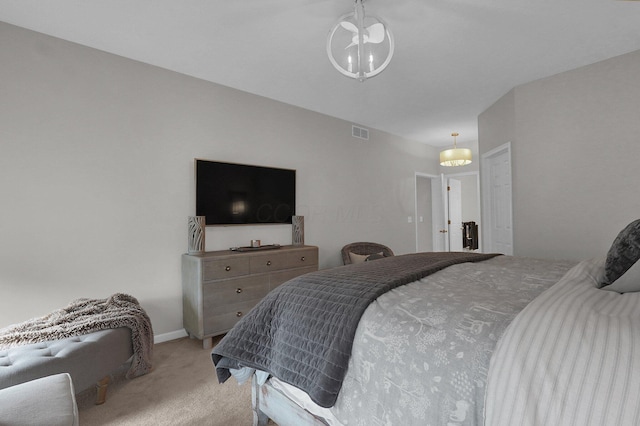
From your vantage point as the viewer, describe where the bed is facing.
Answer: facing away from the viewer and to the left of the viewer

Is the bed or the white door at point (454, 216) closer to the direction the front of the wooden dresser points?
the bed

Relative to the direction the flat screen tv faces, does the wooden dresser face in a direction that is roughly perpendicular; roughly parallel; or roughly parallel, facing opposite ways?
roughly parallel

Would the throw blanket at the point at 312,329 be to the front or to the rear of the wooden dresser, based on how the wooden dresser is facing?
to the front

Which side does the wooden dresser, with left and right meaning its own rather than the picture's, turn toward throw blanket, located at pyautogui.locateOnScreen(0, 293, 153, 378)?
right

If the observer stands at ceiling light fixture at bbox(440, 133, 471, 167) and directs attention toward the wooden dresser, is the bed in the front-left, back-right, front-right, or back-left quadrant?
front-left

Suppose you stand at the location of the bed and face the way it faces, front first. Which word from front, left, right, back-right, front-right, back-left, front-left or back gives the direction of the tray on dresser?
front

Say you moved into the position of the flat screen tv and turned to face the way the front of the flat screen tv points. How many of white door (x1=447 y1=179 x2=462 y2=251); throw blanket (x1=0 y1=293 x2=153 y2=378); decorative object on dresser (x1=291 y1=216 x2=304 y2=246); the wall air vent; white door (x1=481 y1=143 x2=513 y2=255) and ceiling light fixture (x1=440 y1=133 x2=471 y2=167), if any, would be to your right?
1

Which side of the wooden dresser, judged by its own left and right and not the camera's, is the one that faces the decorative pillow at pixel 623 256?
front

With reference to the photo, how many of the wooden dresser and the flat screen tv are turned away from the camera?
0

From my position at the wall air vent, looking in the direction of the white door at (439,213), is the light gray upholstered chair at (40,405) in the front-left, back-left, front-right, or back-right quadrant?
back-right

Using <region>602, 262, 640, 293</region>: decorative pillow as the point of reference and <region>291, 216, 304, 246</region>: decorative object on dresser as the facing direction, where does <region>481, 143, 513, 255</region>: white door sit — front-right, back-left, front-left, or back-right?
front-right

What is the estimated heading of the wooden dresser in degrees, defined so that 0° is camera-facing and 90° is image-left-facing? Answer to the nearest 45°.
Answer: approximately 315°

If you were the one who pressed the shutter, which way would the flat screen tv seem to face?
facing the viewer and to the right of the viewer

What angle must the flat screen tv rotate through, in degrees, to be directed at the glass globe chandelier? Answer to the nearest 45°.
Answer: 0° — it already faces it

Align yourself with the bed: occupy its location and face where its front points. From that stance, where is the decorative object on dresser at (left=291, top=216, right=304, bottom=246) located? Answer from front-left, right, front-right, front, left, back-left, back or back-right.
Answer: front

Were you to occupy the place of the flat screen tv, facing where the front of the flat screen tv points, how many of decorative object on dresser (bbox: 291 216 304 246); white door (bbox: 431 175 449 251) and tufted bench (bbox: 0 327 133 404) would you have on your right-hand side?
1
